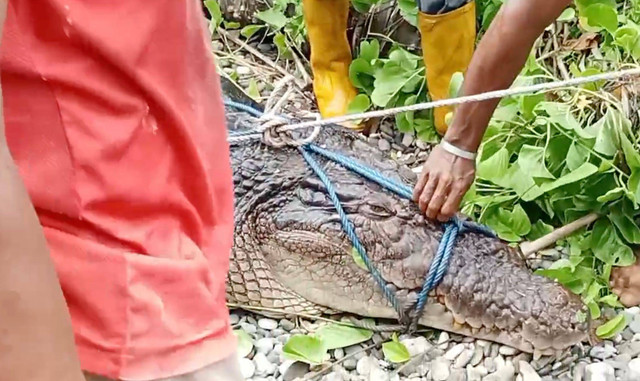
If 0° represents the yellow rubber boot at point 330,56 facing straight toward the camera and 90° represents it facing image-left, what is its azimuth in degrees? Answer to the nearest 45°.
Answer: approximately 315°

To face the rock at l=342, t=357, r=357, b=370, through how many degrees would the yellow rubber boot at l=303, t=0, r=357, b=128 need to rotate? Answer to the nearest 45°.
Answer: approximately 45° to its right

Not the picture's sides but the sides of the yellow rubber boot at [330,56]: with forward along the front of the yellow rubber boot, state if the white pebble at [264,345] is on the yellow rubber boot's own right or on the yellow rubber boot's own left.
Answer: on the yellow rubber boot's own right

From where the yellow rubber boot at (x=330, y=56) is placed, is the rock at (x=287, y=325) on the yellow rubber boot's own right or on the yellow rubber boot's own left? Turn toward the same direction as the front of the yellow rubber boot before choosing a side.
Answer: on the yellow rubber boot's own right
